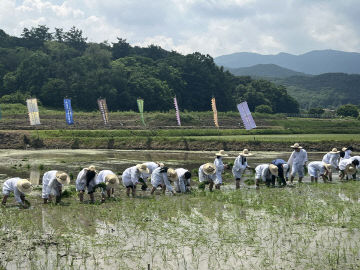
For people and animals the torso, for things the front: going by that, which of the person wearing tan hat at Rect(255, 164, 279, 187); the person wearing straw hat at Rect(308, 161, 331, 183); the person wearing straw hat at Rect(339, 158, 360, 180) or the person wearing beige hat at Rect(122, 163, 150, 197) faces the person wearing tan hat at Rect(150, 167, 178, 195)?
the person wearing beige hat at Rect(122, 163, 150, 197)

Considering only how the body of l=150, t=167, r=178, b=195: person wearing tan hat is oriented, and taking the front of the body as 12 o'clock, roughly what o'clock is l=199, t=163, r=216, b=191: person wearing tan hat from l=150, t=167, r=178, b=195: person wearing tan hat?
l=199, t=163, r=216, b=191: person wearing tan hat is roughly at 11 o'clock from l=150, t=167, r=178, b=195: person wearing tan hat.

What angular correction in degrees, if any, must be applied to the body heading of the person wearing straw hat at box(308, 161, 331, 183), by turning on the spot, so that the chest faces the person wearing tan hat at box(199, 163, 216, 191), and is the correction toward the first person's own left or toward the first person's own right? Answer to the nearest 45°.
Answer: approximately 135° to the first person's own right

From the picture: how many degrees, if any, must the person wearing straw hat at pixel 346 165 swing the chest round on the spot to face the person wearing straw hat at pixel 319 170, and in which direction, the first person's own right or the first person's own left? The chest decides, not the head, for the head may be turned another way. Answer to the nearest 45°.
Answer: approximately 135° to the first person's own right

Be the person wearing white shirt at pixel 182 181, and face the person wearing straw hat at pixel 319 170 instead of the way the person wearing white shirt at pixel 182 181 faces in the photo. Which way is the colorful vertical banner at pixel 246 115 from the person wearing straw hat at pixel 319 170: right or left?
left

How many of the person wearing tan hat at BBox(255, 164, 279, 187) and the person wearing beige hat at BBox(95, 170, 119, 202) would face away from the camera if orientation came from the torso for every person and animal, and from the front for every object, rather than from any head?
0

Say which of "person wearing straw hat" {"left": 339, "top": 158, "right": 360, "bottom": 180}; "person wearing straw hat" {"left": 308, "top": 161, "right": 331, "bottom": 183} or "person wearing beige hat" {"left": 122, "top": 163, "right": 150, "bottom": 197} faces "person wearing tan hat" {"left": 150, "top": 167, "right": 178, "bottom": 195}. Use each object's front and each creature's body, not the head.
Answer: "person wearing beige hat" {"left": 122, "top": 163, "right": 150, "bottom": 197}

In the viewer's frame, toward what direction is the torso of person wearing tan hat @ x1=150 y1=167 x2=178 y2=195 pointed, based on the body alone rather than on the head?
to the viewer's right
